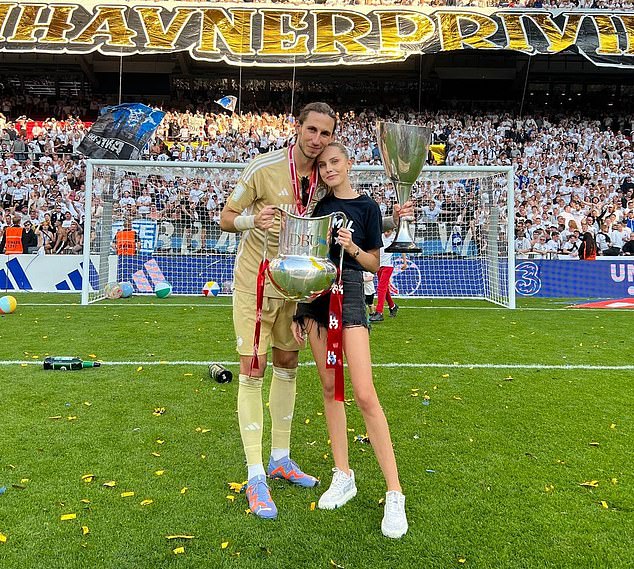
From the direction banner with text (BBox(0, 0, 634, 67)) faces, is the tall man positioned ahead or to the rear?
ahead

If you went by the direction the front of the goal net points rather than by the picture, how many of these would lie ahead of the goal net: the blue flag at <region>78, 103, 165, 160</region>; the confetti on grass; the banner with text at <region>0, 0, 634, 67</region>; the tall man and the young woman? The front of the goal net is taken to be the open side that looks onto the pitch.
3

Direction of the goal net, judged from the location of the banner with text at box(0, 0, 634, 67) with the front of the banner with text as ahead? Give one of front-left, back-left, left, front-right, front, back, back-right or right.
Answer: front

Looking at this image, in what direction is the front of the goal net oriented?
toward the camera

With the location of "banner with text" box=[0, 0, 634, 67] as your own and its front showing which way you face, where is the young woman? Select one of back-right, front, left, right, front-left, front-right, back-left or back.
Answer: front

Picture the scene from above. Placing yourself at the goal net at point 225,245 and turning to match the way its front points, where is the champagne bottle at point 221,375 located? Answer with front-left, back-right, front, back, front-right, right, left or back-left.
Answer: front

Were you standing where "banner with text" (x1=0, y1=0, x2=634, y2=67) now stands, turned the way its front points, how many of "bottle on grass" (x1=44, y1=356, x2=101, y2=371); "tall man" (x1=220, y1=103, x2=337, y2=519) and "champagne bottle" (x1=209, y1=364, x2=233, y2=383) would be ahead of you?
3

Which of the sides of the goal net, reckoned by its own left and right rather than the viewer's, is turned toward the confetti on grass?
front

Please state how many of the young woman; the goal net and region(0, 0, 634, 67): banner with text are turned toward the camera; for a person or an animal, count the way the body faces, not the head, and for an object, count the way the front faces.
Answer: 3

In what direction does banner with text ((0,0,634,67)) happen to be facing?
toward the camera

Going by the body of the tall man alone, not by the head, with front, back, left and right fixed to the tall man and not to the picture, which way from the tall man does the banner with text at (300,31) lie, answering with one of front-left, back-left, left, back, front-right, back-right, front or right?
back-left
